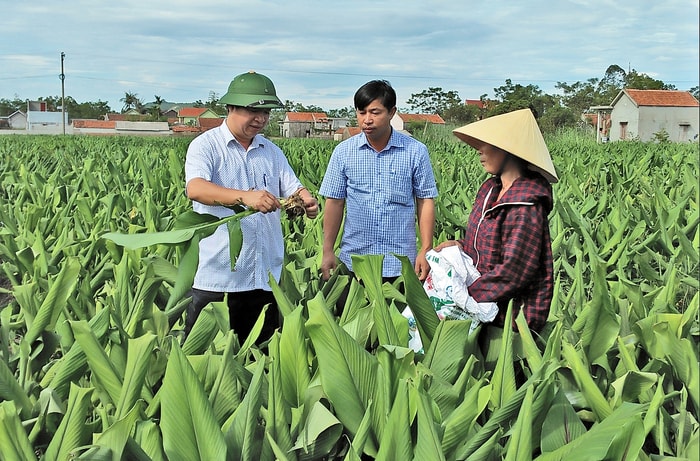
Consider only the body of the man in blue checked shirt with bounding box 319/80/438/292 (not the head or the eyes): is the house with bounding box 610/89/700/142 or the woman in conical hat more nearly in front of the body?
the woman in conical hat

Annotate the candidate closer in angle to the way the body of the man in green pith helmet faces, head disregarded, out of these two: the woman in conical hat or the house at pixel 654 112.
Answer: the woman in conical hat

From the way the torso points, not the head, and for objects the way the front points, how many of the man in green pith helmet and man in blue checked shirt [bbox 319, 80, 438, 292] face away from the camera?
0

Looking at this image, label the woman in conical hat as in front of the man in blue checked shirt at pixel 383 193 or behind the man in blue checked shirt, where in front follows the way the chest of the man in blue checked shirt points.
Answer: in front

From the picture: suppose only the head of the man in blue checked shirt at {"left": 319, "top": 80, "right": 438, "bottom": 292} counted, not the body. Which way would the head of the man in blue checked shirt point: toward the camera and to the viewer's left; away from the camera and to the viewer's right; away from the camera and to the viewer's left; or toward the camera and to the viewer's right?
toward the camera and to the viewer's left

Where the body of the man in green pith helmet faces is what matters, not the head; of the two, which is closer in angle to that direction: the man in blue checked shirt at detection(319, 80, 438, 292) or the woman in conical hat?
the woman in conical hat

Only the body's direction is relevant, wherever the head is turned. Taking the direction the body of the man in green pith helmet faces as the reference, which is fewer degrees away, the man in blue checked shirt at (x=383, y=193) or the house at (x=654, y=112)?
the man in blue checked shirt

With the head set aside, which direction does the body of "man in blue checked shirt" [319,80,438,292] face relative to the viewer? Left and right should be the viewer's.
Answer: facing the viewer

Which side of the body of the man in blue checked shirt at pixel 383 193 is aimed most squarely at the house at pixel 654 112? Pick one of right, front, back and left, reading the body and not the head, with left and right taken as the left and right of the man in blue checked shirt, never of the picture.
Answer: back

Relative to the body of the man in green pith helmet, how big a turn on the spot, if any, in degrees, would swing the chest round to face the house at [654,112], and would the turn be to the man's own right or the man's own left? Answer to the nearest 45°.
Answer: approximately 90° to the man's own left

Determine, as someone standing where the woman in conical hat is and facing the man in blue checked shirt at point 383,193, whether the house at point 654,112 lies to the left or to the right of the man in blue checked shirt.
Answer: right

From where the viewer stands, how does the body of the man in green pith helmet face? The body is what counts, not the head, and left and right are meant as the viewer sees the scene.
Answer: facing the viewer and to the right of the viewer
